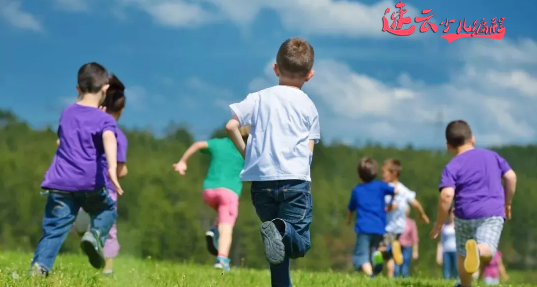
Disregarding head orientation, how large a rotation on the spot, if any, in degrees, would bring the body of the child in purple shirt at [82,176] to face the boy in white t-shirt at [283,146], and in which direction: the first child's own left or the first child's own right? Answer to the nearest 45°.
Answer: approximately 90° to the first child's own right

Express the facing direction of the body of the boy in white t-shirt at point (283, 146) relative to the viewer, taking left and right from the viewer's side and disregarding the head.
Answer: facing away from the viewer

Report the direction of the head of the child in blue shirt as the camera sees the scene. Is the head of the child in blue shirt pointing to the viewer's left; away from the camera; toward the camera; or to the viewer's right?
away from the camera

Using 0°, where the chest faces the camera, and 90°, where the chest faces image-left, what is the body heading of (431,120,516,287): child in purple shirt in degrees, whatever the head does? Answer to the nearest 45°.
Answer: approximately 180°

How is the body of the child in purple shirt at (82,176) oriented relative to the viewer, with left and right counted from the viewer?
facing away from the viewer and to the right of the viewer

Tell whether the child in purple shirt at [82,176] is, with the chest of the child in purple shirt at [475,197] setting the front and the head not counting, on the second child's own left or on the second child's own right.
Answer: on the second child's own left
